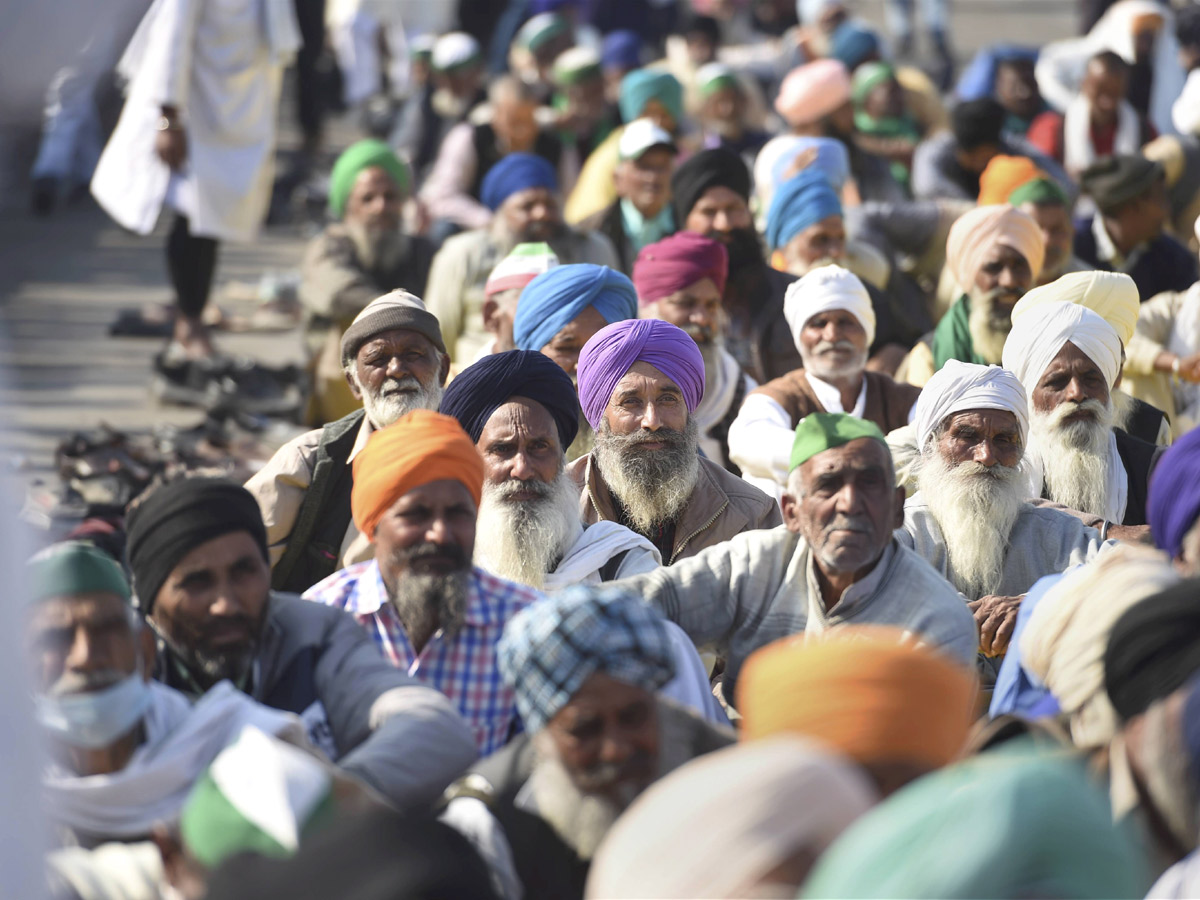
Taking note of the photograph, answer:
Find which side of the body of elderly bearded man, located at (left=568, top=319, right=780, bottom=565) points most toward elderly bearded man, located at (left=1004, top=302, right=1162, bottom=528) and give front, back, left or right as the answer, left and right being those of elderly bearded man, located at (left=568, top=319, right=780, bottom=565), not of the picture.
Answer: left

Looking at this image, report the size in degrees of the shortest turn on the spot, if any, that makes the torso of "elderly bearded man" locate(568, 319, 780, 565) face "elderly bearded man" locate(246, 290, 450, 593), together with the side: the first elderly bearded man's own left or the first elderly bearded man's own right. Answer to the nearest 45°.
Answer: approximately 90° to the first elderly bearded man's own right

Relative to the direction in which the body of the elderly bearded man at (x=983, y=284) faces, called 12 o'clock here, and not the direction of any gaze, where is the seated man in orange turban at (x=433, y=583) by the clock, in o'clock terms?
The seated man in orange turban is roughly at 2 o'clock from the elderly bearded man.

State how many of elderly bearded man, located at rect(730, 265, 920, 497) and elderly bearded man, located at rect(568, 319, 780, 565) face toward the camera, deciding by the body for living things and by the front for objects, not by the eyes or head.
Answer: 2

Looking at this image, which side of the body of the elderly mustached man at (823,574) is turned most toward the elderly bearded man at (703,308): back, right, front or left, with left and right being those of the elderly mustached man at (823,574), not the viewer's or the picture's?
back

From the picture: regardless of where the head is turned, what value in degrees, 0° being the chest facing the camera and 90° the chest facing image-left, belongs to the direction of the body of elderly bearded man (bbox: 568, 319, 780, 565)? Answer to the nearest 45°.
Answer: approximately 0°

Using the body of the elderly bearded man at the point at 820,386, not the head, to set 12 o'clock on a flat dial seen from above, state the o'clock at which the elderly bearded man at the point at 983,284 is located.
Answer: the elderly bearded man at the point at 983,284 is roughly at 7 o'clock from the elderly bearded man at the point at 820,386.
